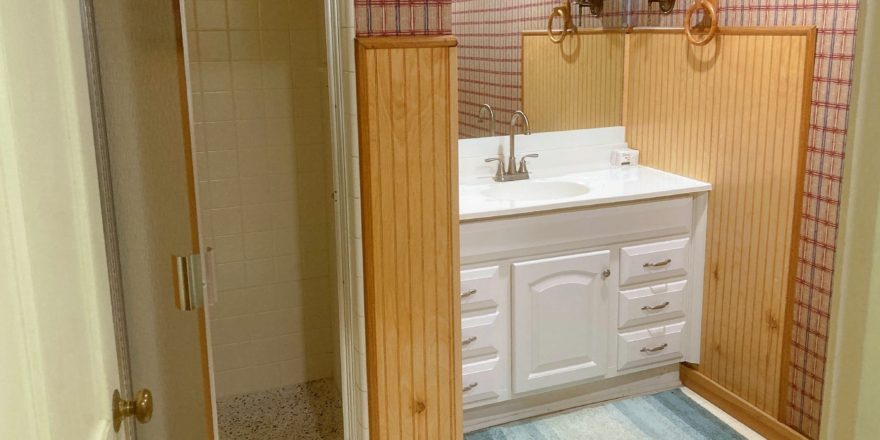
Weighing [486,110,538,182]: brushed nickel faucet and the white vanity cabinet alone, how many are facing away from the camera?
0

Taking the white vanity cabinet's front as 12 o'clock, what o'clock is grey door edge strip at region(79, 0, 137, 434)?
The grey door edge strip is roughly at 2 o'clock from the white vanity cabinet.

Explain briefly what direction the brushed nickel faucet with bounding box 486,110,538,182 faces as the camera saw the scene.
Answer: facing the viewer and to the right of the viewer

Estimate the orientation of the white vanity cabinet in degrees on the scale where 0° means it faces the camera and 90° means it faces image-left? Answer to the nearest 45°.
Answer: approximately 315°
